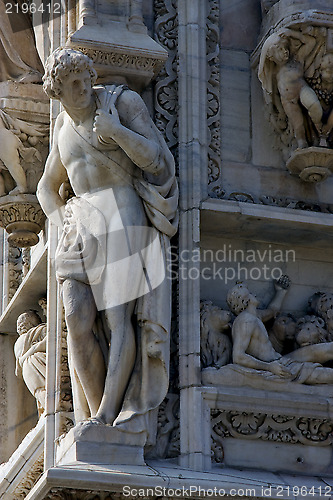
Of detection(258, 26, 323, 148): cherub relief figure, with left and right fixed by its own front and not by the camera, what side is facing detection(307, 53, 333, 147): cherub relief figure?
left

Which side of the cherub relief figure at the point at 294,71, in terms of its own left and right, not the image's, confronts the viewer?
front
